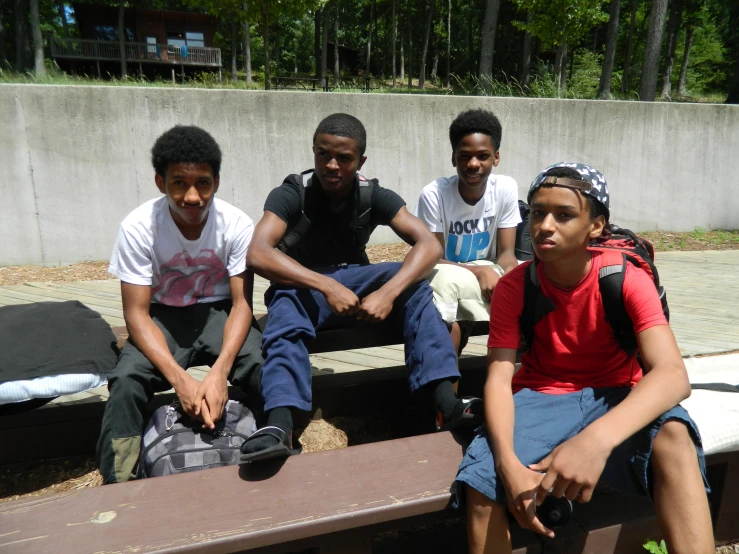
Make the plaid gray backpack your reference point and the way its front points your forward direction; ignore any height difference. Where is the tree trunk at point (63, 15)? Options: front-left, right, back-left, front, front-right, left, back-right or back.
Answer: back

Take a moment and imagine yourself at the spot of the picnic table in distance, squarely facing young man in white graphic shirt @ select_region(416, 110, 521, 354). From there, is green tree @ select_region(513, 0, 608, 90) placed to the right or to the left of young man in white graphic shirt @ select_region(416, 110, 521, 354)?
left

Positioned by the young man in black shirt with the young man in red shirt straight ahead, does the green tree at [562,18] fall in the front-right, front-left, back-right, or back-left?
back-left

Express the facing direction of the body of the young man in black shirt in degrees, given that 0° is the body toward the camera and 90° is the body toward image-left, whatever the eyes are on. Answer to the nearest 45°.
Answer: approximately 0°

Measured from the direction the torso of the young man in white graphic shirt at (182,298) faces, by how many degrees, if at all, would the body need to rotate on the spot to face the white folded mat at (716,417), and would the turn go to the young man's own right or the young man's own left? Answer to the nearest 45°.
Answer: approximately 45° to the young man's own left

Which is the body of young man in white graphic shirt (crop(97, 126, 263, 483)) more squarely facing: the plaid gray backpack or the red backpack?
the plaid gray backpack
